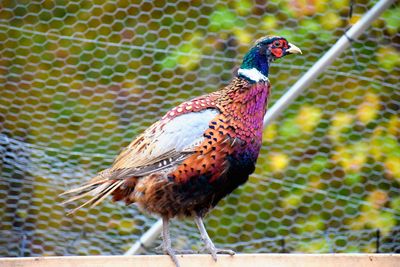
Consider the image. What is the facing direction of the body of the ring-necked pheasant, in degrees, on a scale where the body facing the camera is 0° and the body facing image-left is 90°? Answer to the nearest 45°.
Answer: approximately 270°
